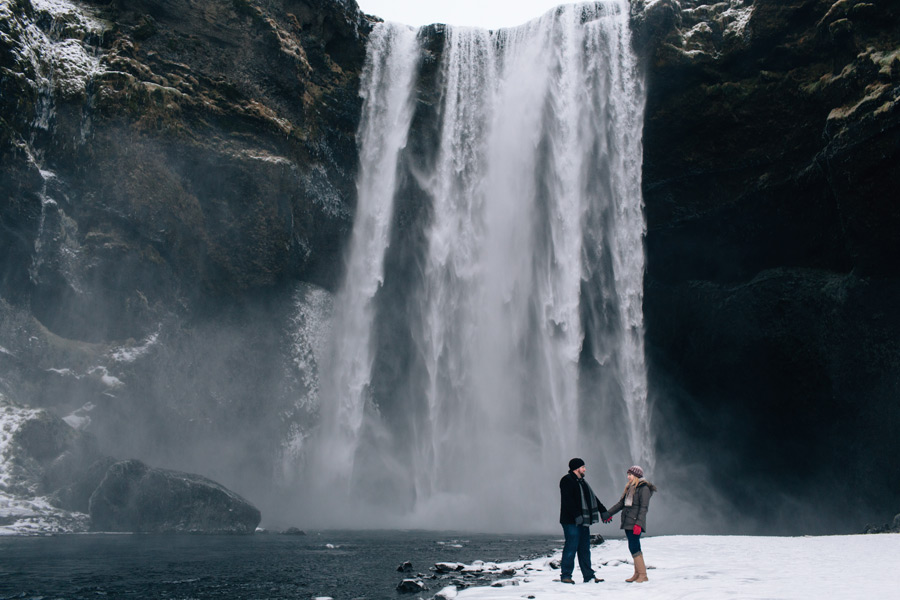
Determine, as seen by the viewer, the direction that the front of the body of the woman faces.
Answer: to the viewer's left

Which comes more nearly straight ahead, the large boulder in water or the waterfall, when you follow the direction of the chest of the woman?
the large boulder in water

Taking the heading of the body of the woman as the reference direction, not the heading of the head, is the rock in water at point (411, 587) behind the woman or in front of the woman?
in front

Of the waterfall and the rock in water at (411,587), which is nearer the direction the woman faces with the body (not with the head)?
the rock in water

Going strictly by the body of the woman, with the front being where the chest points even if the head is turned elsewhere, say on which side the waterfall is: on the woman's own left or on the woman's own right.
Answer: on the woman's own right

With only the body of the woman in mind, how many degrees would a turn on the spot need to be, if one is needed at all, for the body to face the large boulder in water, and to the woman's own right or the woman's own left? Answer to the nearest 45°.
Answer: approximately 45° to the woman's own right

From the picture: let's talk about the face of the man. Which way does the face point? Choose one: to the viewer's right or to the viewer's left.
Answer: to the viewer's right

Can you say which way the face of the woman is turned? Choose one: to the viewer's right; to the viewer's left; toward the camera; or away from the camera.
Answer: to the viewer's left

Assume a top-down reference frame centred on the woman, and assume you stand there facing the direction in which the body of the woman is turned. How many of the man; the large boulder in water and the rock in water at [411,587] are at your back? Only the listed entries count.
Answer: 0

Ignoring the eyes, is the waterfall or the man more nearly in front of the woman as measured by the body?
the man

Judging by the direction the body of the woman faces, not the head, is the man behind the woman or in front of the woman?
in front
